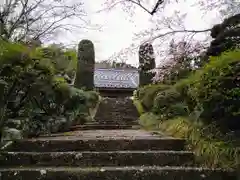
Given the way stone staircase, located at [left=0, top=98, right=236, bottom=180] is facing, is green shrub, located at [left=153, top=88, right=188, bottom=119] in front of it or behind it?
behind

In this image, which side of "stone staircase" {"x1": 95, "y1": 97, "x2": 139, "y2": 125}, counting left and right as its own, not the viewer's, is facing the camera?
front

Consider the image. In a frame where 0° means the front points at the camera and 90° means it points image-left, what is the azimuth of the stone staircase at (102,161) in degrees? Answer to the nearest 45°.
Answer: approximately 0°

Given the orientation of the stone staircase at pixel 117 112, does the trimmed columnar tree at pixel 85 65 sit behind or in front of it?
behind

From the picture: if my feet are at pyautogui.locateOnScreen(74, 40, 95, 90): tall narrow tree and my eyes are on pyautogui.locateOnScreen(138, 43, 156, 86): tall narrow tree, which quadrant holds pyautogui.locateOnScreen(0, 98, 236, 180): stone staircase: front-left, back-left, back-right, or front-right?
front-right

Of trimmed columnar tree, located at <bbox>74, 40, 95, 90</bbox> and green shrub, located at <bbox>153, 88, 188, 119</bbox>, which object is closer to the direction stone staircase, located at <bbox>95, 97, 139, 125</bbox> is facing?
the green shrub
